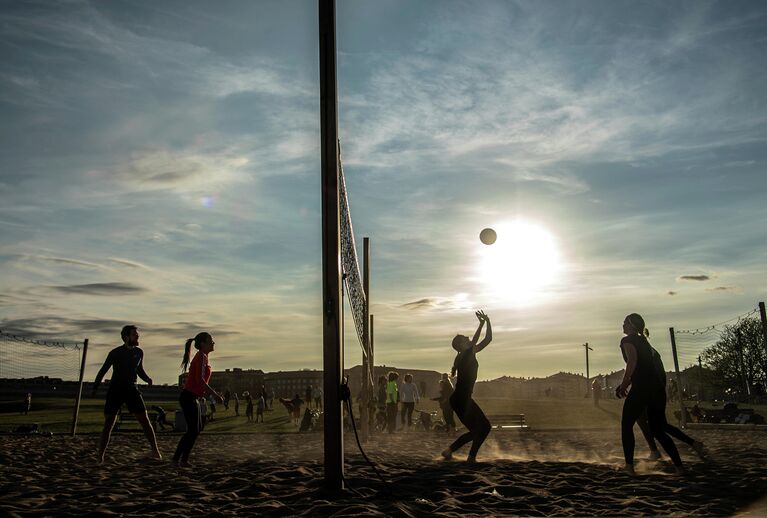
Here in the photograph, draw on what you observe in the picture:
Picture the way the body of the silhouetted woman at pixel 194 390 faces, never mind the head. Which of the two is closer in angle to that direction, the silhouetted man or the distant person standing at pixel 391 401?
the distant person standing

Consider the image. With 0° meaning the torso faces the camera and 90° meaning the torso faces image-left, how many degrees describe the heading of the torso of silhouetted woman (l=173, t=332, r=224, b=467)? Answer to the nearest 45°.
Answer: approximately 270°

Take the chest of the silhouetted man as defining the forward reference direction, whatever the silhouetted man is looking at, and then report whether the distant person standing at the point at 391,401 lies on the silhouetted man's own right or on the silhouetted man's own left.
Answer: on the silhouetted man's own left

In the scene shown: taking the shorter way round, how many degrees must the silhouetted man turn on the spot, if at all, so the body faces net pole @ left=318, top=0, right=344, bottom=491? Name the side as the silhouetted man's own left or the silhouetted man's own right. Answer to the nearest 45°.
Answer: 0° — they already face it

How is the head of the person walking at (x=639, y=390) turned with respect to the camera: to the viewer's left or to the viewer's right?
to the viewer's left

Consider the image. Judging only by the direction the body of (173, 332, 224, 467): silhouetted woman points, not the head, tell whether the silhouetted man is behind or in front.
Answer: behind

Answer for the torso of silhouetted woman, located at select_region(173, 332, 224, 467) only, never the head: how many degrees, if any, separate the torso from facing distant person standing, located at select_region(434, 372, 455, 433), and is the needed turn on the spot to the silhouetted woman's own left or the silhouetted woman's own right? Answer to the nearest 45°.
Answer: approximately 45° to the silhouetted woman's own left

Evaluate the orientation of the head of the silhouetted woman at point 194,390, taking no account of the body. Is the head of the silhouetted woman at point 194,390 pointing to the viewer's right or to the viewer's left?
to the viewer's right
